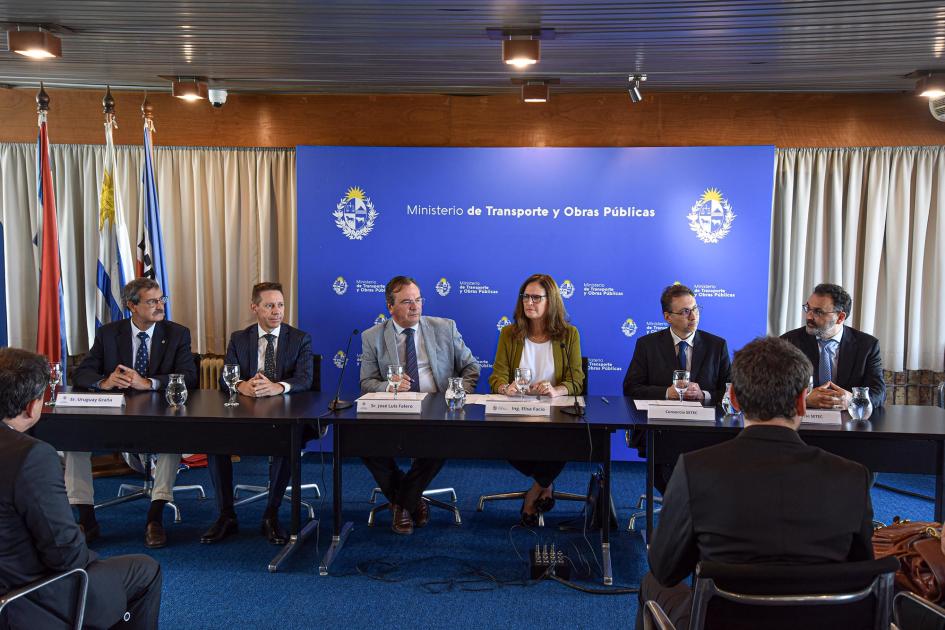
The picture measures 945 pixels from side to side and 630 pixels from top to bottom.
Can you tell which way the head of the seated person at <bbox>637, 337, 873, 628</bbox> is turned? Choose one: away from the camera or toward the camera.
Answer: away from the camera

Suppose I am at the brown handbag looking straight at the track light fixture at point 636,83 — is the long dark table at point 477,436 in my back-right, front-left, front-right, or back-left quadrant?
front-left

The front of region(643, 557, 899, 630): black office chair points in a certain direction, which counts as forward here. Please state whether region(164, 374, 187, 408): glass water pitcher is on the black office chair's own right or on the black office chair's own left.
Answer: on the black office chair's own left

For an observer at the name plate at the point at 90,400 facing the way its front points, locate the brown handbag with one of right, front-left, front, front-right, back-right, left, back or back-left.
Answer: front-left

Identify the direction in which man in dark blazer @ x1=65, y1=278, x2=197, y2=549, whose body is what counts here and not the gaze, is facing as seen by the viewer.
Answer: toward the camera

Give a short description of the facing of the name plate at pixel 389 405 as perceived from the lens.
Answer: facing the viewer

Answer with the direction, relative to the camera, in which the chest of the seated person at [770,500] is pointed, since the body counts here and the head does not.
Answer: away from the camera

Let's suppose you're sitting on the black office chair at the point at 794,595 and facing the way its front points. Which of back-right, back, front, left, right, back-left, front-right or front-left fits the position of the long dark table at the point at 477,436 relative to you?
front-left

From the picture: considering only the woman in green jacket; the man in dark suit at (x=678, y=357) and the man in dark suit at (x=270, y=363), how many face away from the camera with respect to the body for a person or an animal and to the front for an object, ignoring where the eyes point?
0

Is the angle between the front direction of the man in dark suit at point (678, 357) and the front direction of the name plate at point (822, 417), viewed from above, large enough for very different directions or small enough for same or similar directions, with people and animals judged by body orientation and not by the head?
same or similar directions

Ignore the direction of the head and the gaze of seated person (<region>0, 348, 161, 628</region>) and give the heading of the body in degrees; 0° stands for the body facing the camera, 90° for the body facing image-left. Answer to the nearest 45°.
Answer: approximately 225°

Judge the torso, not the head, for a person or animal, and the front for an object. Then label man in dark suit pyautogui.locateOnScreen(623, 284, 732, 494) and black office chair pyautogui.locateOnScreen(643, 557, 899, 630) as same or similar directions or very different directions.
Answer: very different directions

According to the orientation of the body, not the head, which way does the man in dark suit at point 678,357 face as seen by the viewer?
toward the camera

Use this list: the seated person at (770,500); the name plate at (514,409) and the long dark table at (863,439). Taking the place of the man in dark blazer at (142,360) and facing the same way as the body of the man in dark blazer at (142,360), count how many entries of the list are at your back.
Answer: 0

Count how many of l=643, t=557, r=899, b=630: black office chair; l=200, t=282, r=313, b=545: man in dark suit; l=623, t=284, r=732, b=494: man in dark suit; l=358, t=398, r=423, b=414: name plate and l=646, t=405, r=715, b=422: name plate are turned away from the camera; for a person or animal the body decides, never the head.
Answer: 1

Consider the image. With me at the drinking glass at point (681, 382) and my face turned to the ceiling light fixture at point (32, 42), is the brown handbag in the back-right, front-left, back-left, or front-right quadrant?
back-left

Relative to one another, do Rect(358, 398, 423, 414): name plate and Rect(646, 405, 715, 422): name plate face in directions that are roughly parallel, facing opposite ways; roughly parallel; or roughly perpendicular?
roughly parallel

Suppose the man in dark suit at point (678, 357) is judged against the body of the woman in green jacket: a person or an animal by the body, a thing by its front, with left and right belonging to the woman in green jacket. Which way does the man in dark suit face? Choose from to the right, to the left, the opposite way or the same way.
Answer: the same way

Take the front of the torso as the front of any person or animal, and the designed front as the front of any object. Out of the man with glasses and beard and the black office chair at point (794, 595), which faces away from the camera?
the black office chair

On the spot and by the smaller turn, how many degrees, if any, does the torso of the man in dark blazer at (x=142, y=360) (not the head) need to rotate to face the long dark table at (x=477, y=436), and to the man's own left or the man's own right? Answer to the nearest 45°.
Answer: approximately 45° to the man's own left

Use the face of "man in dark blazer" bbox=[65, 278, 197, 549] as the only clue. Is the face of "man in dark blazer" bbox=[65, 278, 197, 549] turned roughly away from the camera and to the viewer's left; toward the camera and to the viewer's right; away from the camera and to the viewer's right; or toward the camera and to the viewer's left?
toward the camera and to the viewer's right
